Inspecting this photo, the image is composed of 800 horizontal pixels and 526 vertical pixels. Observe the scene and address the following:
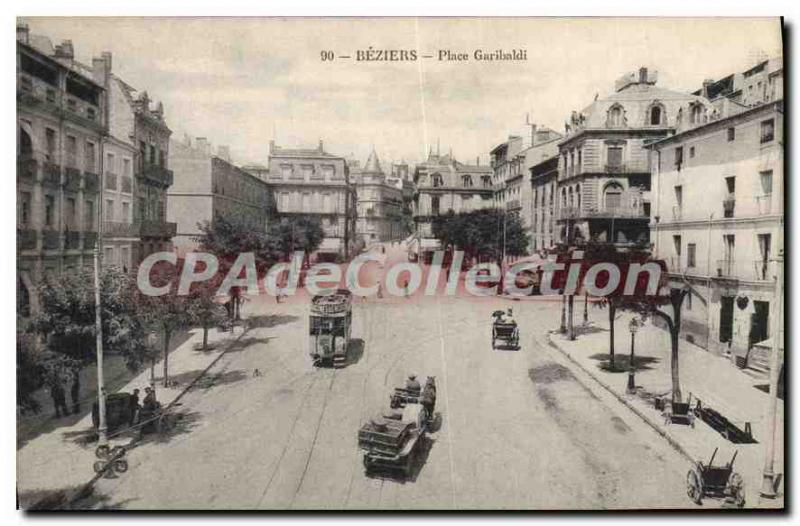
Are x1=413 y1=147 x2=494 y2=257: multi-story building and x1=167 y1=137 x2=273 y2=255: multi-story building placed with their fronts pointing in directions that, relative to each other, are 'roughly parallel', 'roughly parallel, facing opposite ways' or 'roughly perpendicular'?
roughly perpendicular

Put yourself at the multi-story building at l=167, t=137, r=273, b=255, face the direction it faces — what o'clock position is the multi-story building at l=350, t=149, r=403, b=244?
the multi-story building at l=350, t=149, r=403, b=244 is roughly at 11 o'clock from the multi-story building at l=167, t=137, r=273, b=255.

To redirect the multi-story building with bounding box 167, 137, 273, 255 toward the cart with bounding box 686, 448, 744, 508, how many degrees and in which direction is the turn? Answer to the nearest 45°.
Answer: approximately 45° to its right

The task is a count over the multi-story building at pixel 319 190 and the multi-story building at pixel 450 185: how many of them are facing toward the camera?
2

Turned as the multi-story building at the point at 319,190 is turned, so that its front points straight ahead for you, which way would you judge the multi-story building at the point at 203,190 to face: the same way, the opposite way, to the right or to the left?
to the left

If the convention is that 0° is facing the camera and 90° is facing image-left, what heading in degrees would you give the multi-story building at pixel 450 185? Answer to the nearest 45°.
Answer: approximately 0°

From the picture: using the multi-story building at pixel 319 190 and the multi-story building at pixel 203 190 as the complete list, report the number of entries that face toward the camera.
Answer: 1

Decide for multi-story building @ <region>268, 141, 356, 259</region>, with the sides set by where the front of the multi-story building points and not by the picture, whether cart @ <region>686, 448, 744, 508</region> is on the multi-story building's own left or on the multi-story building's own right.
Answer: on the multi-story building's own left

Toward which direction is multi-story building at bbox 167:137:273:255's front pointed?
to the viewer's right
